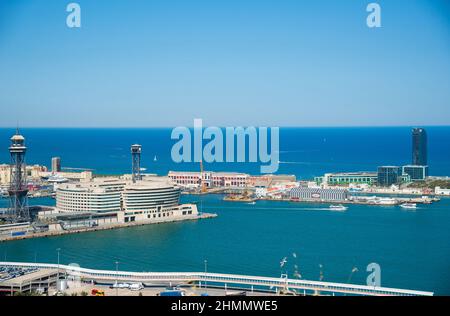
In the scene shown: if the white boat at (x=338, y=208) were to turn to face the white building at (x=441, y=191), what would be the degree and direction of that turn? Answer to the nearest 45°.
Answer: approximately 45° to its left

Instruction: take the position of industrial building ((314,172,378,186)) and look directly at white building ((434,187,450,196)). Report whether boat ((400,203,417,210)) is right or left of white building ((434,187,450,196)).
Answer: right

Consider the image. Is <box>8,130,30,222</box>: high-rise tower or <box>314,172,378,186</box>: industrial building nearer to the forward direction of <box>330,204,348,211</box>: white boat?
the industrial building

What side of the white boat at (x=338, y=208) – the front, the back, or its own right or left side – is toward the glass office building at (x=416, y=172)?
left

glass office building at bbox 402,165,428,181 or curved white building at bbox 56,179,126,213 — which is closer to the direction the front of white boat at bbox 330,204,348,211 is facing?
the glass office building

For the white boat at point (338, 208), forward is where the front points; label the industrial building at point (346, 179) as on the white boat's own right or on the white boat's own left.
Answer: on the white boat's own left

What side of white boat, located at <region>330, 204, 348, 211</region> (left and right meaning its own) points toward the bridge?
right

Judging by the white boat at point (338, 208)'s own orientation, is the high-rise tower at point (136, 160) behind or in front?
behind

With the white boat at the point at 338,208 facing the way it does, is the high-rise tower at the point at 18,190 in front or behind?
behind

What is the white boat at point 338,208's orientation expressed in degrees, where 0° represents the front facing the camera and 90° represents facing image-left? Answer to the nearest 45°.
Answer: approximately 270°

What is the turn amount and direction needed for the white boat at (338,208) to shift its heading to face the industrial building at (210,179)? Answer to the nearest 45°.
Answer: approximately 135° to its left

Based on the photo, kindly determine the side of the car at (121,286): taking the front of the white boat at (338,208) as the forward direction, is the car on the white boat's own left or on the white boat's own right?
on the white boat's own right

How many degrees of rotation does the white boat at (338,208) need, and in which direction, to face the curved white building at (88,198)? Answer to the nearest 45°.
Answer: approximately 180°
